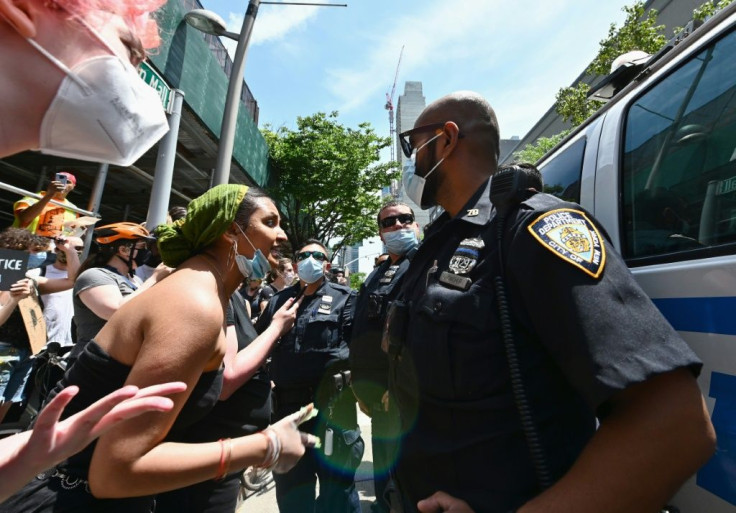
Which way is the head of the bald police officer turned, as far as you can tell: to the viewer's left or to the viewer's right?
to the viewer's left

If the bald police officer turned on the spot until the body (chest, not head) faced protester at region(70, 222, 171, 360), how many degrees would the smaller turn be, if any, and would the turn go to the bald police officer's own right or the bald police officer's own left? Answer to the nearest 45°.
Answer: approximately 45° to the bald police officer's own right

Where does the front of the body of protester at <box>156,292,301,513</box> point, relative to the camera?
to the viewer's right

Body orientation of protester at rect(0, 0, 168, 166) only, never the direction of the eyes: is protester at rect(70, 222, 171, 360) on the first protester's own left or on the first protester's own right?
on the first protester's own left

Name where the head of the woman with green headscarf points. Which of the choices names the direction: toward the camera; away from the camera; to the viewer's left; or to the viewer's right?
to the viewer's right

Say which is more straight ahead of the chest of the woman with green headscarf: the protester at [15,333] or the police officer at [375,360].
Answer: the police officer

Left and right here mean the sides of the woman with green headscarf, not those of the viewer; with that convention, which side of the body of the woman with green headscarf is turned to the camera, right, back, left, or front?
right

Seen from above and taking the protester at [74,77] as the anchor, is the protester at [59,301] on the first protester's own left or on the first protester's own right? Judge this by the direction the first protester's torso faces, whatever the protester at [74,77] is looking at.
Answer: on the first protester's own left

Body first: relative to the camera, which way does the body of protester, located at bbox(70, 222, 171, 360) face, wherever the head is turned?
to the viewer's right

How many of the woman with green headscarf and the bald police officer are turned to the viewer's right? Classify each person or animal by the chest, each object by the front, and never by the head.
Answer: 1

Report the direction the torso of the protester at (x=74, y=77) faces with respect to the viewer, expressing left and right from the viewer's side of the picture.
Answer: facing to the right of the viewer
